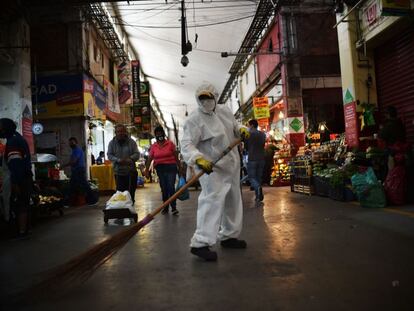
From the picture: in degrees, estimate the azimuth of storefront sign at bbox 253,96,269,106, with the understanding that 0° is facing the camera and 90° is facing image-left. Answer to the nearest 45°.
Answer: approximately 0°

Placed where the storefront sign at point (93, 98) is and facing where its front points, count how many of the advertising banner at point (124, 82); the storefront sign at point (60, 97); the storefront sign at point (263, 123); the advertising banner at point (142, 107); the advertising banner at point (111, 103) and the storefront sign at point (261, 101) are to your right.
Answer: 1

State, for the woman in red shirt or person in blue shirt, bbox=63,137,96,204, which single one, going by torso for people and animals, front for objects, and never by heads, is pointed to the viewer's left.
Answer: the person in blue shirt

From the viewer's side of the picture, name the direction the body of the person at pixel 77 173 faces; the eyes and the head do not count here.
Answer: to the viewer's left

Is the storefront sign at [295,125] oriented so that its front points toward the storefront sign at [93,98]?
no

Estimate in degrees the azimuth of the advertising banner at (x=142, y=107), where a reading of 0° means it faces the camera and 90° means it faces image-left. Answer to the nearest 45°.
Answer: approximately 0°

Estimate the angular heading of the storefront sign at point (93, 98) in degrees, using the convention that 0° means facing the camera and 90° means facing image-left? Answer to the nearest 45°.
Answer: approximately 315°

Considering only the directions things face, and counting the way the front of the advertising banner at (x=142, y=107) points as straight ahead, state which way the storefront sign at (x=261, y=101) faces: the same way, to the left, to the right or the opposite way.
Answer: the same way

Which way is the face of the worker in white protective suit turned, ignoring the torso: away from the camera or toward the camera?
toward the camera

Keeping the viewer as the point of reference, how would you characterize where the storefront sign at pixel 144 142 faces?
facing the viewer

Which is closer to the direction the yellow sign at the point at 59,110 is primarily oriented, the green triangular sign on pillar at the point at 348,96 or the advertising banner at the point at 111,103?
the green triangular sign on pillar
